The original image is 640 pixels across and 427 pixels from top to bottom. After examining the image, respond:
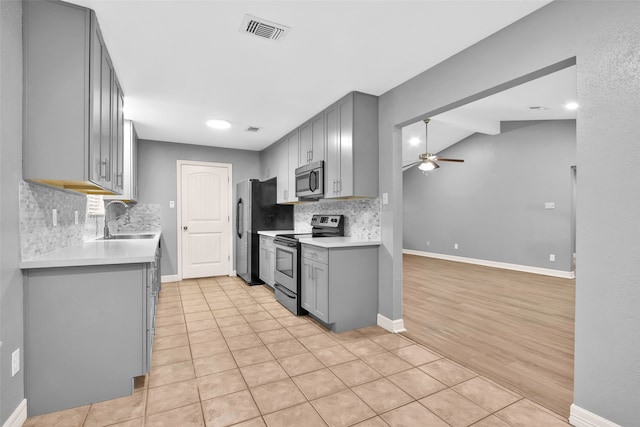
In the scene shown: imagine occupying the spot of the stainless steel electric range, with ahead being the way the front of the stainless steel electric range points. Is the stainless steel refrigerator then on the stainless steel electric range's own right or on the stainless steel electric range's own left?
on the stainless steel electric range's own right

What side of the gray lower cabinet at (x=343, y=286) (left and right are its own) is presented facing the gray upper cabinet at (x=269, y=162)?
right

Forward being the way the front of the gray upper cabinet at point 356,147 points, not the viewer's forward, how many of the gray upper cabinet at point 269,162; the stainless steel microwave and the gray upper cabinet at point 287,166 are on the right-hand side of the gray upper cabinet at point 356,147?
3

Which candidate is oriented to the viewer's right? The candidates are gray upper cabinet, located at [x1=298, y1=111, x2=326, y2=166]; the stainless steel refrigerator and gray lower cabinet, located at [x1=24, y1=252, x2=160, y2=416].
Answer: the gray lower cabinet

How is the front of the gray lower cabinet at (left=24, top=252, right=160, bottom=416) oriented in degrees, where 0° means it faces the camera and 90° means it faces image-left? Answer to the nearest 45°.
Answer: approximately 270°

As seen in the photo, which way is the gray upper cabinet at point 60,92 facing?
to the viewer's right

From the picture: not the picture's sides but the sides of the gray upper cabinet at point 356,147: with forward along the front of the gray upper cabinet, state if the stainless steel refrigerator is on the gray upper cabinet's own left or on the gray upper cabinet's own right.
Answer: on the gray upper cabinet's own right

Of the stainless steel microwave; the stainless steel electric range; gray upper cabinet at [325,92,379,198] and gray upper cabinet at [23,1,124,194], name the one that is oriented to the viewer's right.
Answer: gray upper cabinet at [23,1,124,194]

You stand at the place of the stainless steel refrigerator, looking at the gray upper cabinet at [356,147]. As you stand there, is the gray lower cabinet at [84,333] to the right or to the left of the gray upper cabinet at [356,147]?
right

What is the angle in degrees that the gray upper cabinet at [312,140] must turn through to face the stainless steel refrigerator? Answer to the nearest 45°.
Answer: approximately 90° to its right
